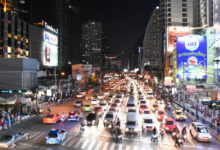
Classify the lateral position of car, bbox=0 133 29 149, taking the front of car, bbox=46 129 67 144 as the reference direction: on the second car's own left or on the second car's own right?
on the second car's own left

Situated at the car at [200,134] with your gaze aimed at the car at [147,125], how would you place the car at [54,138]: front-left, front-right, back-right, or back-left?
front-left

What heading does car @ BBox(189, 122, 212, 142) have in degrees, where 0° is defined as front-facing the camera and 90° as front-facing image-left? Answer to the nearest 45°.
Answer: approximately 315°

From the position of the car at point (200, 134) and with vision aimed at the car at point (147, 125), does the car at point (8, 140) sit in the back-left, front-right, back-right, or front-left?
front-left

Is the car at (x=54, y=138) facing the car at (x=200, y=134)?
no

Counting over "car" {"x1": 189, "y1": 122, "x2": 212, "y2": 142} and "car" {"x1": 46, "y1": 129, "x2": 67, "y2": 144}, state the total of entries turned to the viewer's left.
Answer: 0

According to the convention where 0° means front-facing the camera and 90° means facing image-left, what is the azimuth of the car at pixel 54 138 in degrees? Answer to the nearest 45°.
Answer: approximately 225°

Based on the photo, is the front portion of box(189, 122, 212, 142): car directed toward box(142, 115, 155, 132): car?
no

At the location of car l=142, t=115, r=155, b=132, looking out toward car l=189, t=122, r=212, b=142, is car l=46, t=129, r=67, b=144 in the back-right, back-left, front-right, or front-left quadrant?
back-right

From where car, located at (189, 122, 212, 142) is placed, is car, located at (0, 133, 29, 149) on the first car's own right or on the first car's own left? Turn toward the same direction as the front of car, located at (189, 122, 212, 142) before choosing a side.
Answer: on the first car's own right

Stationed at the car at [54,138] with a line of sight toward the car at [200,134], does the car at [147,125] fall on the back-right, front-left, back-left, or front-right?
front-left
